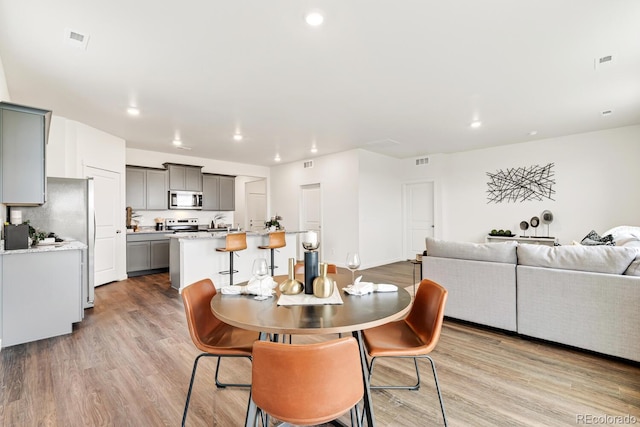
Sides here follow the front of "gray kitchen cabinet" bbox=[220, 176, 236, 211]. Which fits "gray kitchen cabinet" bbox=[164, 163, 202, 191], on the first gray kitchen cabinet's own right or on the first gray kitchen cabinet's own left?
on the first gray kitchen cabinet's own right

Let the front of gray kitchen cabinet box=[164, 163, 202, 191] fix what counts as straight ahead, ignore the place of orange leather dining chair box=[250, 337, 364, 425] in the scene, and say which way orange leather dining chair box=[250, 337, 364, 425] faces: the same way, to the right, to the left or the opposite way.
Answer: the opposite way

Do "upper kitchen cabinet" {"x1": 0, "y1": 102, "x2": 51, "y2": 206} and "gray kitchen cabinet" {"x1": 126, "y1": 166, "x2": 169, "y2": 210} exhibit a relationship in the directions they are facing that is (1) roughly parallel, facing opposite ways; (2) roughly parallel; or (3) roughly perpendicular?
roughly perpendicular

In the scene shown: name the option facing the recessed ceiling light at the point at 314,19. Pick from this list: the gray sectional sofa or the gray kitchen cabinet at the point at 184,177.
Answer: the gray kitchen cabinet

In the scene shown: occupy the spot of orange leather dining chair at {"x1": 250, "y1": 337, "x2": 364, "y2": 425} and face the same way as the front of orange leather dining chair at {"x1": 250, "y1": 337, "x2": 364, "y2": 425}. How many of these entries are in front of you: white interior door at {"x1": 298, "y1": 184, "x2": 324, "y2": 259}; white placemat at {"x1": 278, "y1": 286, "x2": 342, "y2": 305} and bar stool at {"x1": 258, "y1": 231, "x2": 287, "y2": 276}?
3

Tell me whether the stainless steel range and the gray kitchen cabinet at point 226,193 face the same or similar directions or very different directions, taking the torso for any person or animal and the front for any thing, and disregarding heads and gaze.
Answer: same or similar directions

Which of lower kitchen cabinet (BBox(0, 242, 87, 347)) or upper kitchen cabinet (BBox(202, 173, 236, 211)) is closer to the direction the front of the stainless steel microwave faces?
the lower kitchen cabinet

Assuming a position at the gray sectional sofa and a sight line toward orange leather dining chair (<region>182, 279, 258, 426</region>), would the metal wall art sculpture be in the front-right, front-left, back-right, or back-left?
back-right

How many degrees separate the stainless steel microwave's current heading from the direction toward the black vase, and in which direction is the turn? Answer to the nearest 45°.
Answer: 0° — it already faces it

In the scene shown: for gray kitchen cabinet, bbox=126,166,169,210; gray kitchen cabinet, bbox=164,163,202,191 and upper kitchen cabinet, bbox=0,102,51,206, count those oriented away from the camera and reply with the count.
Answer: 0

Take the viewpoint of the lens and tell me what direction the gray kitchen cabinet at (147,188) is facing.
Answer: facing the viewer

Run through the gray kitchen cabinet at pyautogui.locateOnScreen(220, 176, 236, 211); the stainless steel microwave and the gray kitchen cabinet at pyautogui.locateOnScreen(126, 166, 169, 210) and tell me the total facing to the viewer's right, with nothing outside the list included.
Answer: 0

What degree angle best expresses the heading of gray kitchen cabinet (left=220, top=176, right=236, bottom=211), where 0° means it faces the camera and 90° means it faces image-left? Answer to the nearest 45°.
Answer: approximately 0°

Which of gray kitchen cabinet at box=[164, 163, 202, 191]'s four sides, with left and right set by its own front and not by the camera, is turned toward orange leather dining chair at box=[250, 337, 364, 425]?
front

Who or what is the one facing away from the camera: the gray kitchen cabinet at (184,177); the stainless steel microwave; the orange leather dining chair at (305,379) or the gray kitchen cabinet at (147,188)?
the orange leather dining chair
